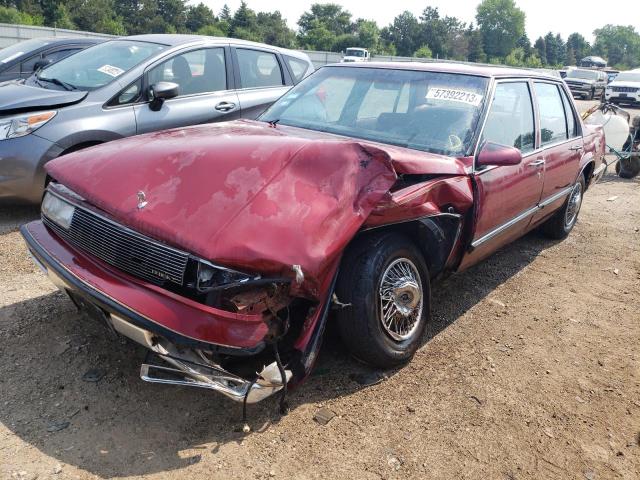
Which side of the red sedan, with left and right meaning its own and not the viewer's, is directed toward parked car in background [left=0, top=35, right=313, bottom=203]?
right

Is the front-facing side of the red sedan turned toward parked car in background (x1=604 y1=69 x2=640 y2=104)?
no

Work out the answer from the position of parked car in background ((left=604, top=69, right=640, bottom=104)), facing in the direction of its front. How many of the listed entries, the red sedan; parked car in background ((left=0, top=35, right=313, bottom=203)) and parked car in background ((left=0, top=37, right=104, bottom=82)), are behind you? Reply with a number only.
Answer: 0

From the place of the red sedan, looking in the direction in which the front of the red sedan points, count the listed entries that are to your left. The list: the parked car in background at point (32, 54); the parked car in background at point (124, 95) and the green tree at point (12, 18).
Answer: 0

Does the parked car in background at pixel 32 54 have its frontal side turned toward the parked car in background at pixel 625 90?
no

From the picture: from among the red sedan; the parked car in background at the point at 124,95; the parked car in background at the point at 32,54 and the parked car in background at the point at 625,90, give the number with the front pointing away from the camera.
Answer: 0

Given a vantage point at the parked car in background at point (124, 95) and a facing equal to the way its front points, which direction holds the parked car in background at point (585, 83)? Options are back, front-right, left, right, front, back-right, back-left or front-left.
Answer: back

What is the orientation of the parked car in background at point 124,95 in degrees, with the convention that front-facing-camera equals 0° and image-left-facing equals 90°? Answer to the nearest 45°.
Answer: approximately 45°

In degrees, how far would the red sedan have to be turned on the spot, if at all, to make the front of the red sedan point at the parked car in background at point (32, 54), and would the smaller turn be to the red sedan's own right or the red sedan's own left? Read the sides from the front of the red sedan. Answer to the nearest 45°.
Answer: approximately 90° to the red sedan's own right

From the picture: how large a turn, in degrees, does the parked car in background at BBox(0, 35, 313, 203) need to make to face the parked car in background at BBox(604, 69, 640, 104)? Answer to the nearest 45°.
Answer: approximately 180°

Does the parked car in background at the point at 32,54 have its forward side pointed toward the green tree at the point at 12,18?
no

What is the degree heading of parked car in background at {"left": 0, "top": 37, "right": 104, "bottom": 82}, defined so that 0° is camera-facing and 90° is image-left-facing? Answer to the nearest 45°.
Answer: approximately 45°

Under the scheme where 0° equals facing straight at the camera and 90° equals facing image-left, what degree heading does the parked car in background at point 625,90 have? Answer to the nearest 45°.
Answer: approximately 0°

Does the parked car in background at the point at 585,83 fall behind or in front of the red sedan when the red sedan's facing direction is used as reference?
behind

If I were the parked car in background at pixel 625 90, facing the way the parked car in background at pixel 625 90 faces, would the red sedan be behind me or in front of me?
in front
